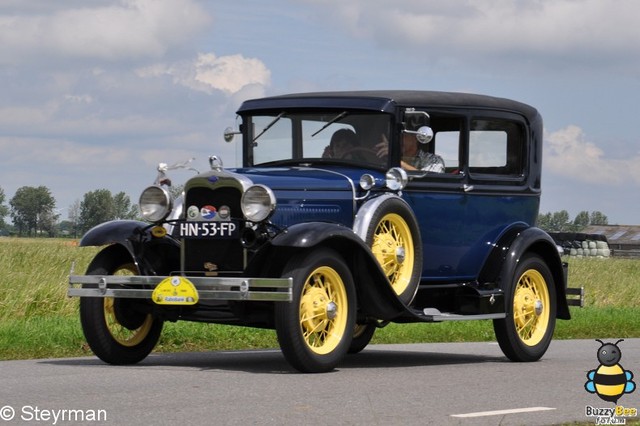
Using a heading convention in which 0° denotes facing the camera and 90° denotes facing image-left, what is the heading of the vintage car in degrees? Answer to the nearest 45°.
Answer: approximately 45°
